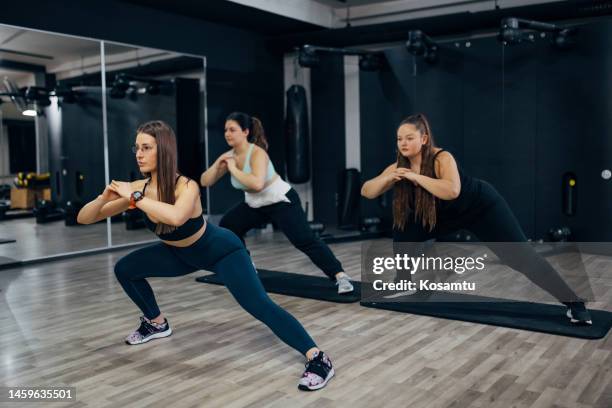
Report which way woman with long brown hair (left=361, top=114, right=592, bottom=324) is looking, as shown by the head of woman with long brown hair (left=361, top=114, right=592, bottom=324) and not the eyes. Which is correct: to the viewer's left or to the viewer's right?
to the viewer's left

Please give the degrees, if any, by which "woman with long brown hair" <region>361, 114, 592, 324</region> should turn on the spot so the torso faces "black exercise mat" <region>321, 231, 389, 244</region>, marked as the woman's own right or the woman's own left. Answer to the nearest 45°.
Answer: approximately 135° to the woman's own right

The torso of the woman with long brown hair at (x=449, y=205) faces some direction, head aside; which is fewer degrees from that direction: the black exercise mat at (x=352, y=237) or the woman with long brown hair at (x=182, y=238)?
the woman with long brown hair

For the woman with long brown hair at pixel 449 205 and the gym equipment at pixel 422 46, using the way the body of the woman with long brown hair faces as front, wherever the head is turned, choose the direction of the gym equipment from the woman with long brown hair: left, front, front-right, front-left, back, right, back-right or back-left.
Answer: back-right

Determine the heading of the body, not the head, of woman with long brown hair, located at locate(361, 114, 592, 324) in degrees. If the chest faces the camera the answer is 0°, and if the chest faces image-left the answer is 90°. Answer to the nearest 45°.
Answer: approximately 45°

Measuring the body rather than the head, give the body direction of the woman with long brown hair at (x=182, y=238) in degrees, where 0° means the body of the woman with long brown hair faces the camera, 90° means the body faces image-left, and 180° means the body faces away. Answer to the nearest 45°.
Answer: approximately 45°

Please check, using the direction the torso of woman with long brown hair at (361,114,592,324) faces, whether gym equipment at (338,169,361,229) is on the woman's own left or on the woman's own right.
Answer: on the woman's own right
